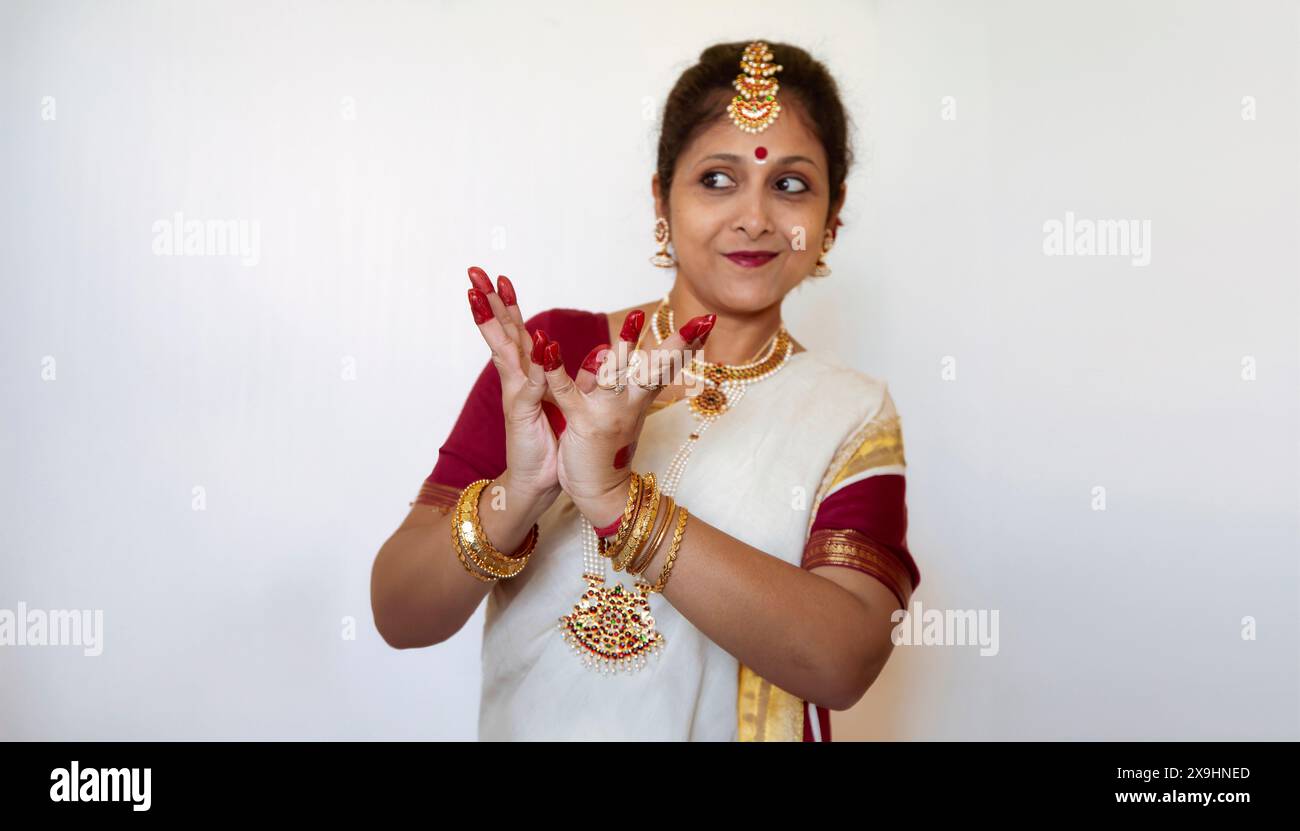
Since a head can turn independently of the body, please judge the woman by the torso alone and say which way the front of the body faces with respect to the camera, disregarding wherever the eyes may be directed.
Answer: toward the camera
